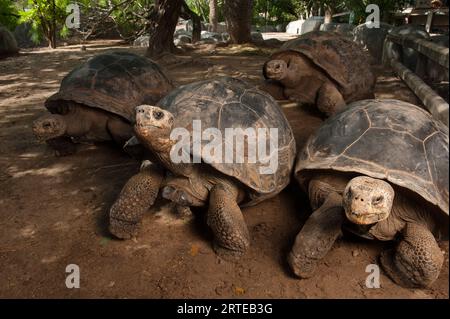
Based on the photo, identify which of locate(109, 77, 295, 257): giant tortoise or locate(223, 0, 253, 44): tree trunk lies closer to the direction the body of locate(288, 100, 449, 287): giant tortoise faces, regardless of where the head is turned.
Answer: the giant tortoise

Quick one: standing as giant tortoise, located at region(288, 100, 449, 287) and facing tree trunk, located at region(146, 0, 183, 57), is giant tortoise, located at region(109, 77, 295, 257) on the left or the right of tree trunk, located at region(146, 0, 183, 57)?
left

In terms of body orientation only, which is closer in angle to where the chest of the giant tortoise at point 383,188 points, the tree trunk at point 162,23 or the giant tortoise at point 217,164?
the giant tortoise

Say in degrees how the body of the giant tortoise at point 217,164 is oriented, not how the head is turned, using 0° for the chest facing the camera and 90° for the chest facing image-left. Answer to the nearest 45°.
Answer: approximately 45°

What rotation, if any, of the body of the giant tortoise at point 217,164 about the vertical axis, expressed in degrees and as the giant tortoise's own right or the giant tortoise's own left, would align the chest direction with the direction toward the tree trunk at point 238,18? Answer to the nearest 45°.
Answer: approximately 135° to the giant tortoise's own right

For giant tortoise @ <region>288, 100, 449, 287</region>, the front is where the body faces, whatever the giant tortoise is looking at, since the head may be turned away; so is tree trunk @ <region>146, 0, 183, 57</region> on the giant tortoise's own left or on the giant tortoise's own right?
on the giant tortoise's own right

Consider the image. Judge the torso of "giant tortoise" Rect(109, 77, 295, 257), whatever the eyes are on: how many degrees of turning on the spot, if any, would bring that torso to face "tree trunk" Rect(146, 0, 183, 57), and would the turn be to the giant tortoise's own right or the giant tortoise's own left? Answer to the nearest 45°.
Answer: approximately 135° to the giant tortoise's own right

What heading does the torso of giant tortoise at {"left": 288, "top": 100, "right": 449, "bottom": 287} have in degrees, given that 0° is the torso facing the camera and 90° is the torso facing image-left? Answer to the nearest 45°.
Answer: approximately 45°
